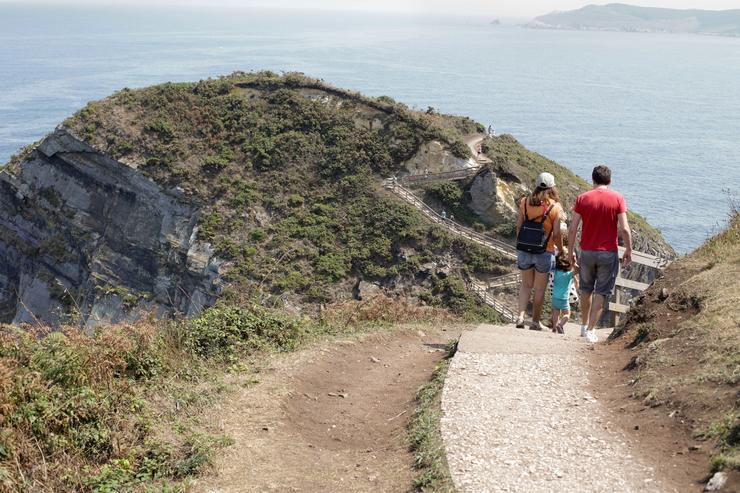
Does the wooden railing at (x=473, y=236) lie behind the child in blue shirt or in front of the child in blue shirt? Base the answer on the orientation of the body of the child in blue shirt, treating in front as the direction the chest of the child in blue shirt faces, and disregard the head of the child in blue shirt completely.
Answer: in front

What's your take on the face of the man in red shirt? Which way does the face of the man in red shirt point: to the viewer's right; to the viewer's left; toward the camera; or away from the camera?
away from the camera

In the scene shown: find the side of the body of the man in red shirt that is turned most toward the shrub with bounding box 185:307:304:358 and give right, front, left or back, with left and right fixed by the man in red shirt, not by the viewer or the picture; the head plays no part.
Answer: left

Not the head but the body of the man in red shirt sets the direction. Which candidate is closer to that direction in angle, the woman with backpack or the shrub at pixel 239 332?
the woman with backpack

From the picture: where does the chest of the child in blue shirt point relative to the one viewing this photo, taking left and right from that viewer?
facing away from the viewer

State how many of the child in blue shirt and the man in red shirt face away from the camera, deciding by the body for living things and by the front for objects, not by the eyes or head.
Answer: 2

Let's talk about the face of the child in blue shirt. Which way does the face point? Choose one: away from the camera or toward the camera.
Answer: away from the camera

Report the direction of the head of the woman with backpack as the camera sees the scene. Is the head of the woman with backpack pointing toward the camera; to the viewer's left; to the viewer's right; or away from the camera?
away from the camera

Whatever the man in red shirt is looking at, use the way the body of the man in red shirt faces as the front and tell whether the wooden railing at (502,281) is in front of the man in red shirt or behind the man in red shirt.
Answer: in front

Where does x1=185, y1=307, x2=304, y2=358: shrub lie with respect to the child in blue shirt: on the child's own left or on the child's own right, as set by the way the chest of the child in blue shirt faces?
on the child's own left

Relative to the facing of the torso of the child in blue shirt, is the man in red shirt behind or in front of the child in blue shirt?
behind

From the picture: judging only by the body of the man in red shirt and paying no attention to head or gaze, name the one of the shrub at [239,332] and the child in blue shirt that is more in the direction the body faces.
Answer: the child in blue shirt

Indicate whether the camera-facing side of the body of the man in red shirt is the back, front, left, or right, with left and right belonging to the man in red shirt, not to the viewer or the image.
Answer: back
